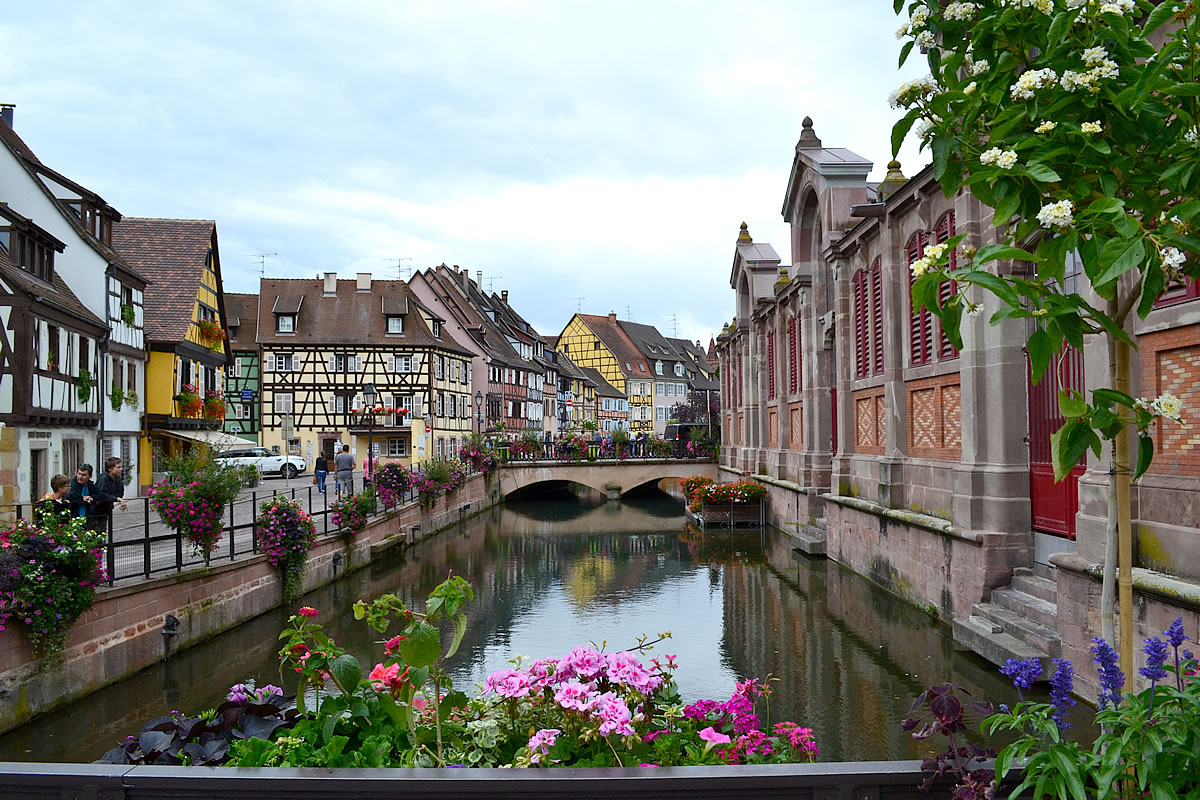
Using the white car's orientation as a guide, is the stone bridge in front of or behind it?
in front

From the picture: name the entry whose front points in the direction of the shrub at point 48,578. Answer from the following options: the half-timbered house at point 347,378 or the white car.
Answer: the half-timbered house

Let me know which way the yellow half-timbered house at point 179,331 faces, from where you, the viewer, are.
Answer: facing the viewer and to the right of the viewer

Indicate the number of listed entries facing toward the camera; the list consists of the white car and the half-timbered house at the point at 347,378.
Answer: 1

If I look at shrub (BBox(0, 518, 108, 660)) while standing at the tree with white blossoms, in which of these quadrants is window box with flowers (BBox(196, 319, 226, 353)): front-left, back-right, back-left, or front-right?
front-right

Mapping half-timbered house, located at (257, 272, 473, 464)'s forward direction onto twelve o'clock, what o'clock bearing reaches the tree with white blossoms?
The tree with white blossoms is roughly at 12 o'clock from the half-timbered house.

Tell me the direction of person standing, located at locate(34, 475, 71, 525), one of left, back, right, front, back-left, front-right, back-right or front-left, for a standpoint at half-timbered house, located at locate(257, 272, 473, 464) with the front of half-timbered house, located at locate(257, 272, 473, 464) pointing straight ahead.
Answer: front

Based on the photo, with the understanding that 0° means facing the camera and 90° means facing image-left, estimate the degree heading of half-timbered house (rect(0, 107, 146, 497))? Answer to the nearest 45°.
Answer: approximately 315°

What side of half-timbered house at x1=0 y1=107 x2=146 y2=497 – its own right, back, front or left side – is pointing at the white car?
left

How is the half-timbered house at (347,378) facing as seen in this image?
toward the camera

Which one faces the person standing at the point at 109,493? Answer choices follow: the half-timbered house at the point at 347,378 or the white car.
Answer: the half-timbered house

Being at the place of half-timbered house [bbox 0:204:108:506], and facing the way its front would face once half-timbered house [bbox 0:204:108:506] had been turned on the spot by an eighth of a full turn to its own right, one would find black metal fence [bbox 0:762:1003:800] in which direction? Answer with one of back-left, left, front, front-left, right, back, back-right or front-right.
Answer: front

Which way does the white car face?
to the viewer's right

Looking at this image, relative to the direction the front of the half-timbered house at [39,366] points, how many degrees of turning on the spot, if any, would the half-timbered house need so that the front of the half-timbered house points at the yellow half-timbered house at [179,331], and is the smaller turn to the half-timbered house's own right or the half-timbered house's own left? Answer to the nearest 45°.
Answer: approximately 135° to the half-timbered house's own left

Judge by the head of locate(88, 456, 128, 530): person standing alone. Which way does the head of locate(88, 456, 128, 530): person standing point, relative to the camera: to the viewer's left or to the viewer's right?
to the viewer's right

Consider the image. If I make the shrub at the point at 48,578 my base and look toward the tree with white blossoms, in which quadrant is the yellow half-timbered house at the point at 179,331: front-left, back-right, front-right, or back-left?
back-left

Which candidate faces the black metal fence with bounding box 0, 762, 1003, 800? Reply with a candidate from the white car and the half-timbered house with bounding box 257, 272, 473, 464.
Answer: the half-timbered house

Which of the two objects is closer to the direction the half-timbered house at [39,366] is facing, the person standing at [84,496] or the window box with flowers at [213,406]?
the person standing

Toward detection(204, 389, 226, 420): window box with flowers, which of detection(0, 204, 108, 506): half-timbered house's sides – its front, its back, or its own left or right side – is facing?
left
